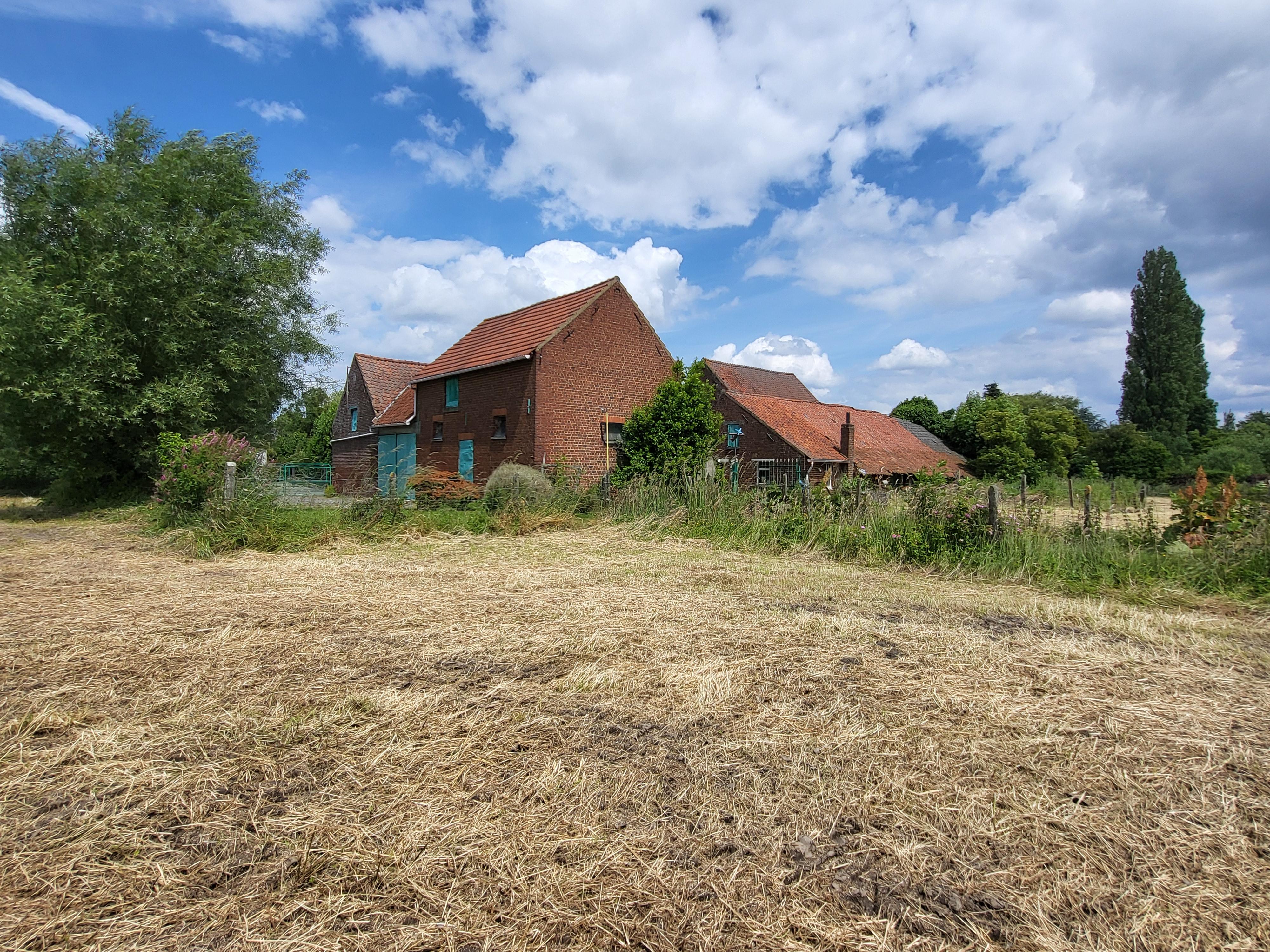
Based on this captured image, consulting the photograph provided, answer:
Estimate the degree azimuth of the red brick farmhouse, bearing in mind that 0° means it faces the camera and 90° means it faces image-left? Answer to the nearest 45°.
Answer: approximately 45°

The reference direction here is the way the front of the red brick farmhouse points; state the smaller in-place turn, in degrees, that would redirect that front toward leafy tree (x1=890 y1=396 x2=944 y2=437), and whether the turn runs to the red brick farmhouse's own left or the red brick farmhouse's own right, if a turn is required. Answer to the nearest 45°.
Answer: approximately 180°

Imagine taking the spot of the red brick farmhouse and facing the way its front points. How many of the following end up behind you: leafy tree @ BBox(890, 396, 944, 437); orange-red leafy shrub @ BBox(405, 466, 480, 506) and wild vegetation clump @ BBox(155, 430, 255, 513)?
1

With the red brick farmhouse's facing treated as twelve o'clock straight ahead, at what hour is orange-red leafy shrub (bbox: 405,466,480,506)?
The orange-red leafy shrub is roughly at 11 o'clock from the red brick farmhouse.

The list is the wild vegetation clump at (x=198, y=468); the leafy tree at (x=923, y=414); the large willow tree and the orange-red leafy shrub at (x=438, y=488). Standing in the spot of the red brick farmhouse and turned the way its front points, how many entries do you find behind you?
1

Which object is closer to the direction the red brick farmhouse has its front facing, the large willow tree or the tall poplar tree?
the large willow tree

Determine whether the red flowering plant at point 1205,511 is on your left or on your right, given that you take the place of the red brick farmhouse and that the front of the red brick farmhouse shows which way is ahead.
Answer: on your left

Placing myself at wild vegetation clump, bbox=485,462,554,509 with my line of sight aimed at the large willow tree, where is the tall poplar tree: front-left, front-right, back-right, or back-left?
back-right

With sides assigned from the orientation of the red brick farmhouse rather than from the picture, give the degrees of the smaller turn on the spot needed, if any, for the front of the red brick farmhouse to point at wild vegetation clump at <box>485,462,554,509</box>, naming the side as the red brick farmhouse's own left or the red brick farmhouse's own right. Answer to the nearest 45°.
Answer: approximately 45° to the red brick farmhouse's own left

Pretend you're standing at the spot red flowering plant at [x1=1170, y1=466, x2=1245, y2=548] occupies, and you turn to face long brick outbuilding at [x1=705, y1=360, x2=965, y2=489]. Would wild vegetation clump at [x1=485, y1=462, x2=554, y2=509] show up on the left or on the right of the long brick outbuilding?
left

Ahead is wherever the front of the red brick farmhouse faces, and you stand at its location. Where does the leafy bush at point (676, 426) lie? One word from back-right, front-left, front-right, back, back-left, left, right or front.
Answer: left
